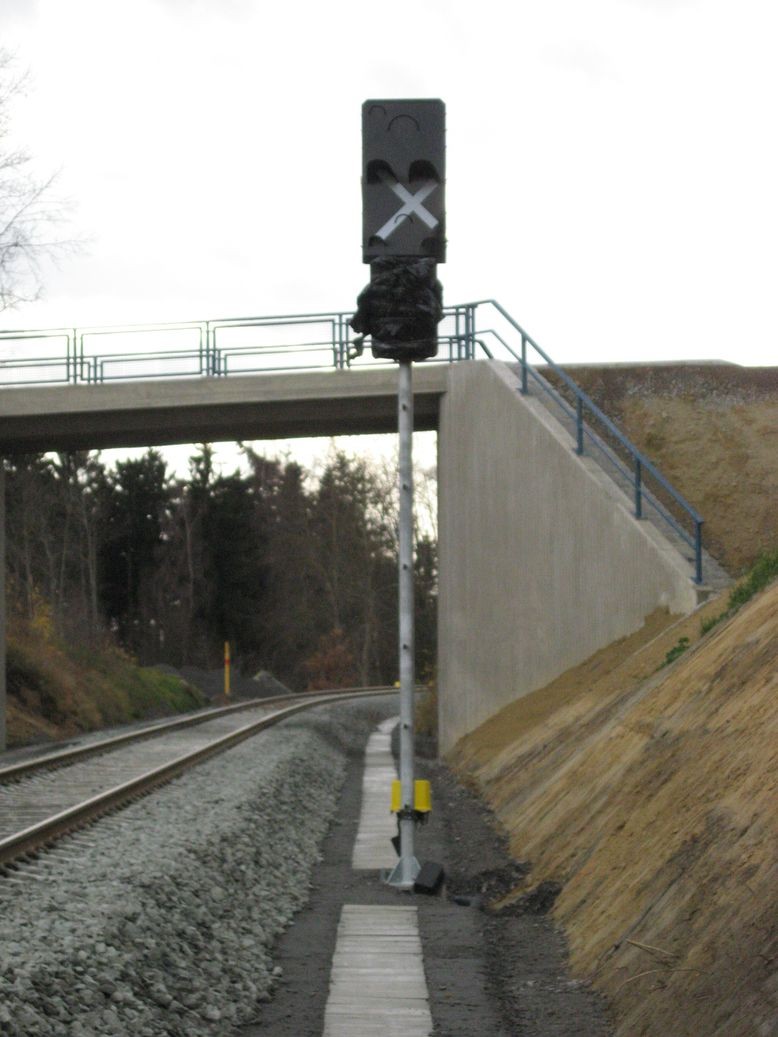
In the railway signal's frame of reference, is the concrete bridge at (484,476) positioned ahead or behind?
behind

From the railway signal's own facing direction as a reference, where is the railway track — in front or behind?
behind

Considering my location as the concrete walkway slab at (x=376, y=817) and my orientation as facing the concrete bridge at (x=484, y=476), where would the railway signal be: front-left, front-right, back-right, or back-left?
back-right

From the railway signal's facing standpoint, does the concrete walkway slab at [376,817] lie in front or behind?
behind

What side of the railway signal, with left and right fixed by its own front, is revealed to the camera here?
front
